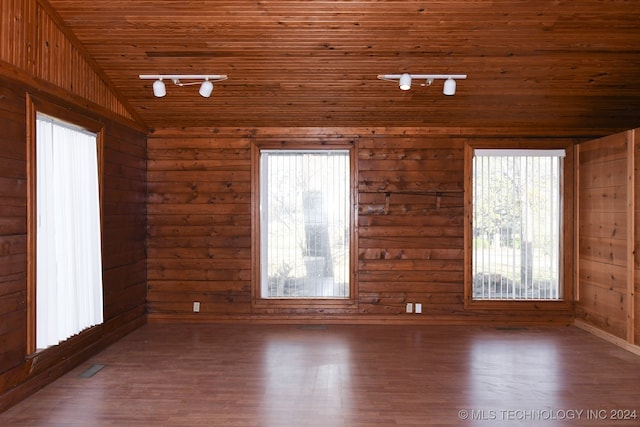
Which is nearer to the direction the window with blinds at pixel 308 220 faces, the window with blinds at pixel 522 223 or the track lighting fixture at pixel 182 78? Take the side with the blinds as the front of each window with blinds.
the track lighting fixture

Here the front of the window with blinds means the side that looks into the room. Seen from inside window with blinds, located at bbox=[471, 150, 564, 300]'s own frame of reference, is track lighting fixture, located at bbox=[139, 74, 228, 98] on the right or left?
on its right

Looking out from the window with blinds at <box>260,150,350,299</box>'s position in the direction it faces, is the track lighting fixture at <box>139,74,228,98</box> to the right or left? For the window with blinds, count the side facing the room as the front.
on its right

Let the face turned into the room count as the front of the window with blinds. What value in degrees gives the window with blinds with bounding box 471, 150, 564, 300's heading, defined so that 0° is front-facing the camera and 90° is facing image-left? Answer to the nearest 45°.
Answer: approximately 0°

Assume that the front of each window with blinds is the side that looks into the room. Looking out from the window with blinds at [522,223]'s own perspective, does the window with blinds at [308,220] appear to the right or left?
on its right

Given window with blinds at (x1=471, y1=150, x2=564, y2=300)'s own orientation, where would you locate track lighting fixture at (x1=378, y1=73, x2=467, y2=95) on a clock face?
The track lighting fixture is roughly at 1 o'clock from the window with blinds.

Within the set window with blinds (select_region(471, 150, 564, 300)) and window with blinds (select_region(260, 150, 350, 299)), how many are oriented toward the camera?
2

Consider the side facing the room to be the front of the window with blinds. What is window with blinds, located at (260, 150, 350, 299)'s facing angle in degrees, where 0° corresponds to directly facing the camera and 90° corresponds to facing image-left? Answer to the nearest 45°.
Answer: approximately 0°

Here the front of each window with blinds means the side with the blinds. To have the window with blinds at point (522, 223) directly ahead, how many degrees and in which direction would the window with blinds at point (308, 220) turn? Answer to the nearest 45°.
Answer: approximately 90° to its left
